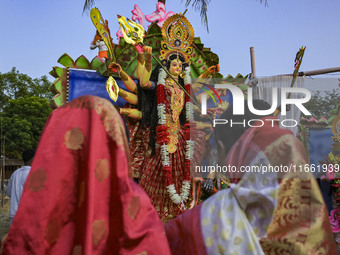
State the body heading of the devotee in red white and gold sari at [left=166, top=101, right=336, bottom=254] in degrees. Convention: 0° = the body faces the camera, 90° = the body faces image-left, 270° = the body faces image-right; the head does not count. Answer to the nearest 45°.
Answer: approximately 135°

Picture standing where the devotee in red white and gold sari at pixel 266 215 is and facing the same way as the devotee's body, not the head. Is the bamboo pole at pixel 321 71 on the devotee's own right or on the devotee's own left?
on the devotee's own right

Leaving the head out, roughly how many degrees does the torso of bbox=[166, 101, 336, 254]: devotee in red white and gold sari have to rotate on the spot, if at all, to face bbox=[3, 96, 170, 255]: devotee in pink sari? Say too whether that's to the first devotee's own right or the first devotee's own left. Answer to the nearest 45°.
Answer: approximately 90° to the first devotee's own left

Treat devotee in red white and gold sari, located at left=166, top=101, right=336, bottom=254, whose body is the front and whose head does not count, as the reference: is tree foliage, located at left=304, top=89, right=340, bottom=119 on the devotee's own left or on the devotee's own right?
on the devotee's own right

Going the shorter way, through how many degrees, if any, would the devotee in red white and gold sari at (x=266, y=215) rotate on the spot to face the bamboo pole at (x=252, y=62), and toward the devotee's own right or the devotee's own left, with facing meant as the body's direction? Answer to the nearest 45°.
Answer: approximately 45° to the devotee's own right

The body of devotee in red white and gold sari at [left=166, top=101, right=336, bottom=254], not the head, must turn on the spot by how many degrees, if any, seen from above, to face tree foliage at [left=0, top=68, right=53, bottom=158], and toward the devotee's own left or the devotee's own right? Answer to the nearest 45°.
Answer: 0° — they already face it
